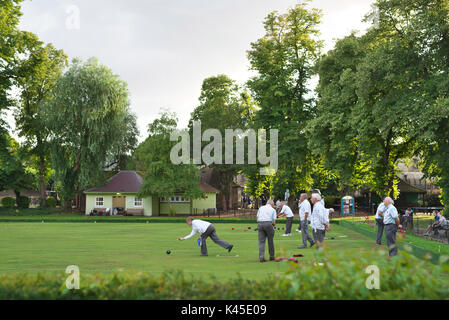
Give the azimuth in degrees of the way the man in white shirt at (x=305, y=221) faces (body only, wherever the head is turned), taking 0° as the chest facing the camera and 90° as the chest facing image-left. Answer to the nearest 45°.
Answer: approximately 90°

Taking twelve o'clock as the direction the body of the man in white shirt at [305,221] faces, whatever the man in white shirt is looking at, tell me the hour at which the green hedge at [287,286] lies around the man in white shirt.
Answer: The green hedge is roughly at 9 o'clock from the man in white shirt.

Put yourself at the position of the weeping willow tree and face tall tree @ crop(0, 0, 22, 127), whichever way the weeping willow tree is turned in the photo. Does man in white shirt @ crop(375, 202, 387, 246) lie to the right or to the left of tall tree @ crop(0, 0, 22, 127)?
left

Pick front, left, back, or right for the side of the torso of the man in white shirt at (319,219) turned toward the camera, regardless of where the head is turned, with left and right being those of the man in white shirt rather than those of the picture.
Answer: left

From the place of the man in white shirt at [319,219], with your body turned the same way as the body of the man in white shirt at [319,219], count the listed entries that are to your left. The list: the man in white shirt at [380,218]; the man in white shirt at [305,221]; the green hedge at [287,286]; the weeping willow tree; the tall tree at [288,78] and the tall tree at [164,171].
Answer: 1
